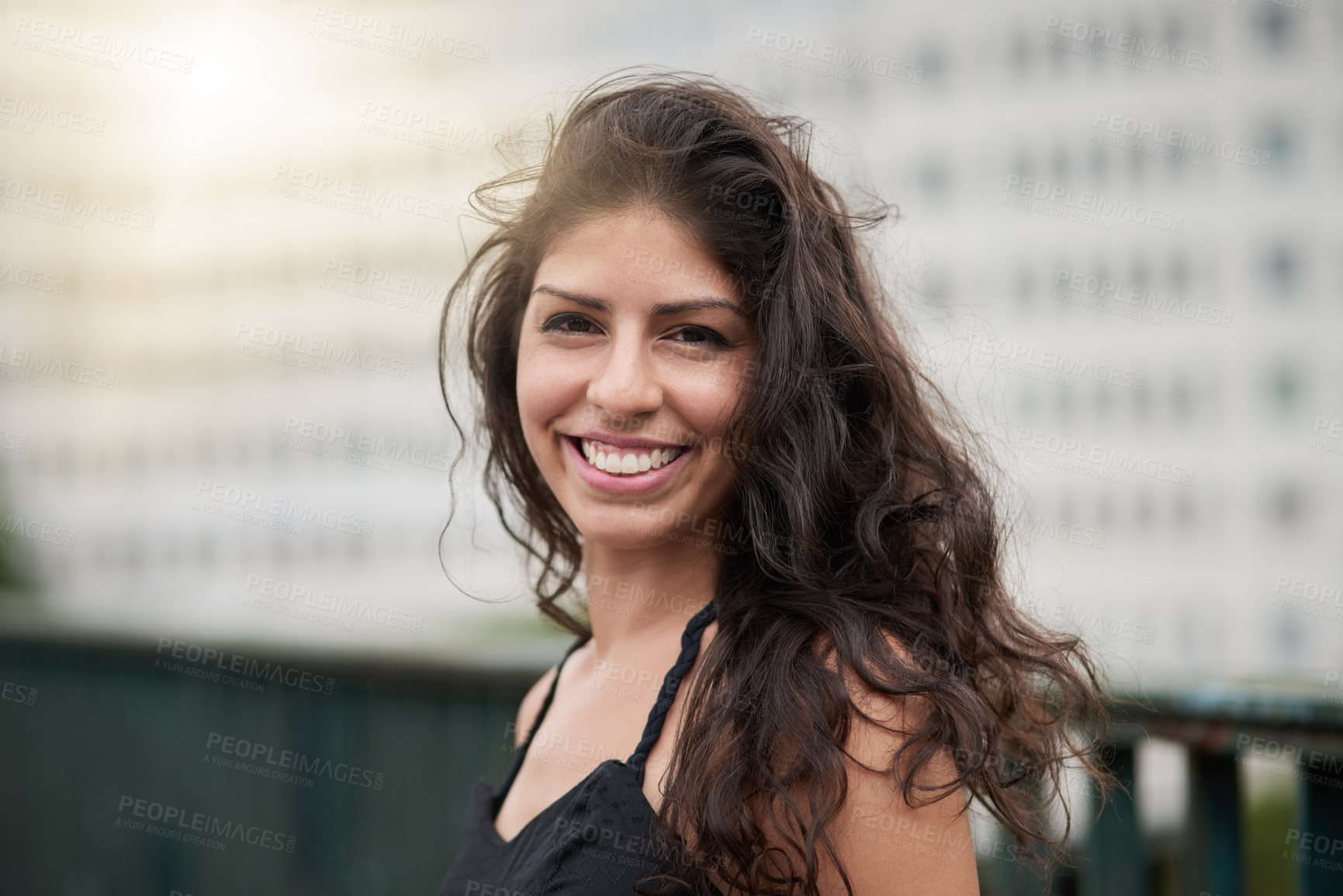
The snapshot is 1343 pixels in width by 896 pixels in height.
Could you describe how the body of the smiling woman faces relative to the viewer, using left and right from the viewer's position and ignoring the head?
facing the viewer and to the left of the viewer

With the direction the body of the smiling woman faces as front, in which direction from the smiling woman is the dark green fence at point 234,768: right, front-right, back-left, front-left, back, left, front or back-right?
right
